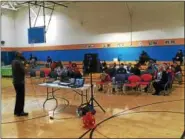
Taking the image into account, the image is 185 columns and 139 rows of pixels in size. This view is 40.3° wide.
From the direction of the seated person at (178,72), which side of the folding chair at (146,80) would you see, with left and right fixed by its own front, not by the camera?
back

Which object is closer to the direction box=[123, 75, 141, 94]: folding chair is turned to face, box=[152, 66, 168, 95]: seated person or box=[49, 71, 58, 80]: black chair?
the black chair

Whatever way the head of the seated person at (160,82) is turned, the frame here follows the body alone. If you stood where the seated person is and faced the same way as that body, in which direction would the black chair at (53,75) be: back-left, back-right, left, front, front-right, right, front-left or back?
front

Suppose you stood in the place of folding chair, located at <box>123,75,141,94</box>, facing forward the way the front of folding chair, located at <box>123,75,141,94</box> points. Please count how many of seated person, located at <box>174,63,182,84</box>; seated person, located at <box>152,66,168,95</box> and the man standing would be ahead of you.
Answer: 1

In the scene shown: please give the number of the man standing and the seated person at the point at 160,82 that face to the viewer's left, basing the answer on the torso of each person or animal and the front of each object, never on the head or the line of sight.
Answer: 1

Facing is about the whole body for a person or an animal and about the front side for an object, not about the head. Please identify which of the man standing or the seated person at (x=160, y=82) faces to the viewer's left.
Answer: the seated person

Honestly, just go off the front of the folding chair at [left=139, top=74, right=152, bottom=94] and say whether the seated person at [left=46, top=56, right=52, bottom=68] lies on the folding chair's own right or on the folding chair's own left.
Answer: on the folding chair's own right

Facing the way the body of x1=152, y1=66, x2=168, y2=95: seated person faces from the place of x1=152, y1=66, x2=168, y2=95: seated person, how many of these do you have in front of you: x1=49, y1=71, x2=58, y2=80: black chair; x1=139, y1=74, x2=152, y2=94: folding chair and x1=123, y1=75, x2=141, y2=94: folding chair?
3

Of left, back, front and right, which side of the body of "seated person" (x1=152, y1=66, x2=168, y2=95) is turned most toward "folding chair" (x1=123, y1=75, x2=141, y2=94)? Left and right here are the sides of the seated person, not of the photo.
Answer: front

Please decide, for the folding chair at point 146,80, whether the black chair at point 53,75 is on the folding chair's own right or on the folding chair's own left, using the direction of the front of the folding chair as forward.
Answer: on the folding chair's own right

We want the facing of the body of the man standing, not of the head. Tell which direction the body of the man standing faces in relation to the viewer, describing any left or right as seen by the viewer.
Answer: facing to the right of the viewer

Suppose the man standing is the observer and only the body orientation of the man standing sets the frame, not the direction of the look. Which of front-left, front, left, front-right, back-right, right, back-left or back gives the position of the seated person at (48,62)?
left

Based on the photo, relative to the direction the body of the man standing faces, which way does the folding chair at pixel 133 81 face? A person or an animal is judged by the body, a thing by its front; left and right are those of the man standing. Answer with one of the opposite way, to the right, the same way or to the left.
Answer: the opposite way

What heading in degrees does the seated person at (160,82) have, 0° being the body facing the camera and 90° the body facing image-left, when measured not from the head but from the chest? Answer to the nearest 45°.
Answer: approximately 90°

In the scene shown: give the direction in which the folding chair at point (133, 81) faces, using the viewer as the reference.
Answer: facing the viewer and to the left of the viewer

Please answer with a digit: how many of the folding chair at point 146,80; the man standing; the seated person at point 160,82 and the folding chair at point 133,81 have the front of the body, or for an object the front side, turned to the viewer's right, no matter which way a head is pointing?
1

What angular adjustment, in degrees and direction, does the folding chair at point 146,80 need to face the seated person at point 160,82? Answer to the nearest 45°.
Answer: approximately 135° to its left
